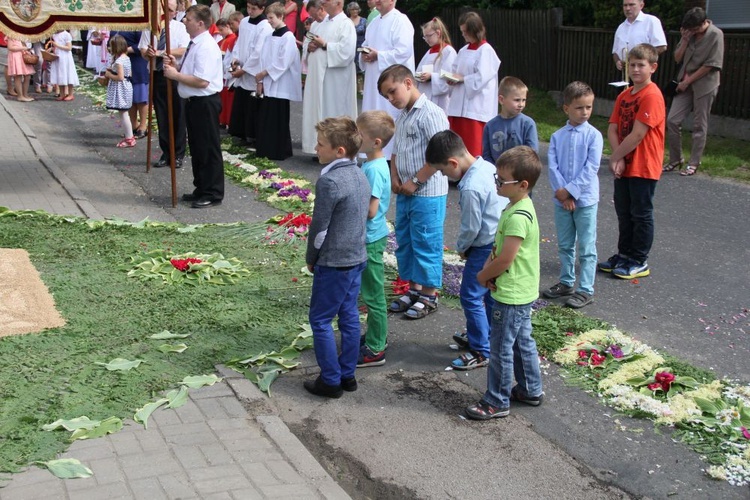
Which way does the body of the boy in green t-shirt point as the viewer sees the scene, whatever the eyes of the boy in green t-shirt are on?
to the viewer's left

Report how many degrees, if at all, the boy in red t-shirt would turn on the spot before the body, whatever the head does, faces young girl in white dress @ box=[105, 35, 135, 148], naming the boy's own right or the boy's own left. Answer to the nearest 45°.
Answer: approximately 90° to the boy's own right

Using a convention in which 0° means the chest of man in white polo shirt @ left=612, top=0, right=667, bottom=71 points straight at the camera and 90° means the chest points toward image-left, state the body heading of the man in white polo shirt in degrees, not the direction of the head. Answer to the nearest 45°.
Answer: approximately 45°

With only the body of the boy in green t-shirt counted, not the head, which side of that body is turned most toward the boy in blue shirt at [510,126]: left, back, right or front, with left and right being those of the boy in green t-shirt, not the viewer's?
right

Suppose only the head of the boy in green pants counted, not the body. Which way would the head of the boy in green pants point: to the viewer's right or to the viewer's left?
to the viewer's left

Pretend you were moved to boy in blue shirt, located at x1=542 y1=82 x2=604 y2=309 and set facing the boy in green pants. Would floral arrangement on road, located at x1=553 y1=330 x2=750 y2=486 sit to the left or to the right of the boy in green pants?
left
